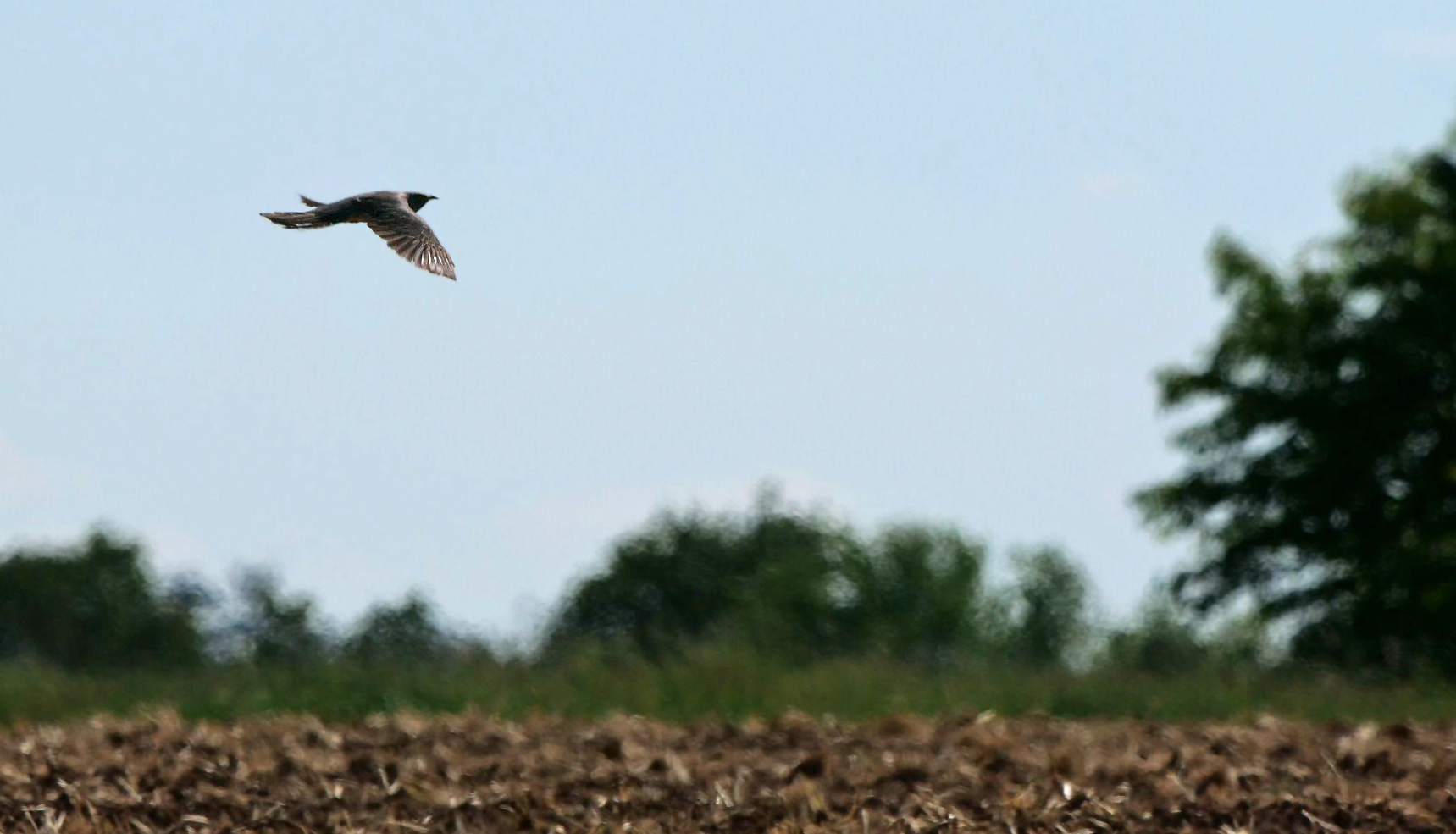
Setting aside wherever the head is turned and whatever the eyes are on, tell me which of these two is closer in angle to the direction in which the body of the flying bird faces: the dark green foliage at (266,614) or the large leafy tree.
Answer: the large leafy tree

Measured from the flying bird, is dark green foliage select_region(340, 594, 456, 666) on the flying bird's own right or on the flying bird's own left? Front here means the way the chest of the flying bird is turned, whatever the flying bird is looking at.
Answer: on the flying bird's own left

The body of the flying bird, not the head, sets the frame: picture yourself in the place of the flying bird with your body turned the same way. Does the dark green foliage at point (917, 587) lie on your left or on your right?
on your left

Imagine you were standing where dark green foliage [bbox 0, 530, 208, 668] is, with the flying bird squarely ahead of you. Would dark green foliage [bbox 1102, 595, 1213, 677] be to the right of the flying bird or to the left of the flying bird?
left

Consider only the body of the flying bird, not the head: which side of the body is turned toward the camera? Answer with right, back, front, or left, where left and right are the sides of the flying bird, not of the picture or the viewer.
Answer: right

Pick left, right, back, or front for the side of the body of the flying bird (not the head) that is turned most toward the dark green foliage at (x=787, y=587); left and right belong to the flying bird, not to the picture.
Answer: left

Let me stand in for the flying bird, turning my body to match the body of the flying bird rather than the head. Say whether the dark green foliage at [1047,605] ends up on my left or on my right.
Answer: on my left

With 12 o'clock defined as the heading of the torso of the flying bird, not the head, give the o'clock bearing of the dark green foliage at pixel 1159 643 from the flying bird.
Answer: The dark green foliage is roughly at 10 o'clock from the flying bird.

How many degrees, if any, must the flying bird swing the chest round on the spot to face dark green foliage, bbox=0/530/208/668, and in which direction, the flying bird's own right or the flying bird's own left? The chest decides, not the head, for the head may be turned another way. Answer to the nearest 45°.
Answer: approximately 90° to the flying bird's own left

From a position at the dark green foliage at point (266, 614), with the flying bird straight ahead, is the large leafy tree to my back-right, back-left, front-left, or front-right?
front-left

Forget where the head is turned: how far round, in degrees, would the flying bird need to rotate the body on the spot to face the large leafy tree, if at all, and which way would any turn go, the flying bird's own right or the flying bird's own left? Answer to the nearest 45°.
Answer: approximately 45° to the flying bird's own left

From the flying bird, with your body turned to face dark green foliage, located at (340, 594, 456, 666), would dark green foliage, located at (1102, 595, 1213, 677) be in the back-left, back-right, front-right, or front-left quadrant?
front-right
